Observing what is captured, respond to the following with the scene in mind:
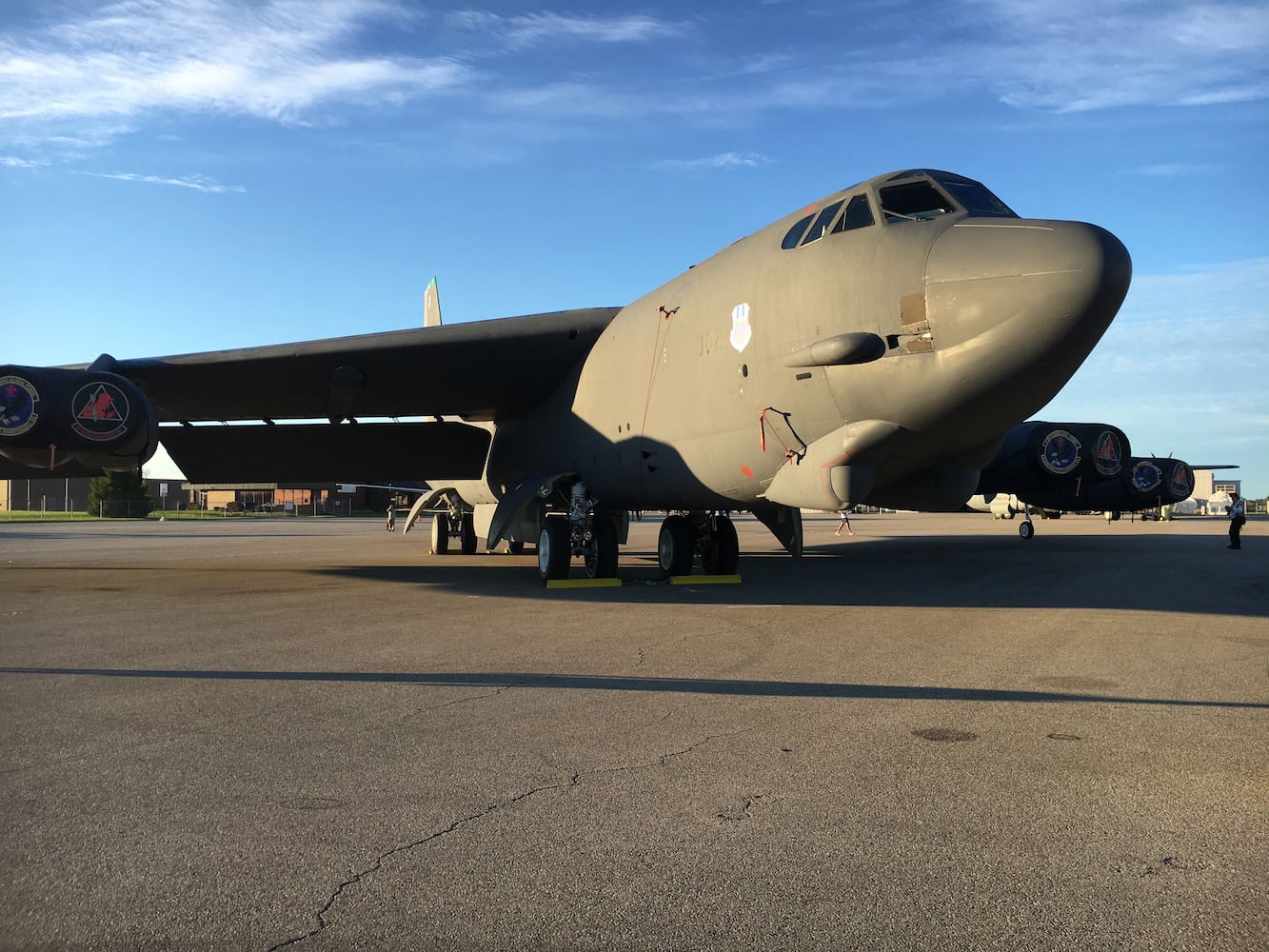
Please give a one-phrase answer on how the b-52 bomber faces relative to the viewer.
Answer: facing the viewer and to the right of the viewer

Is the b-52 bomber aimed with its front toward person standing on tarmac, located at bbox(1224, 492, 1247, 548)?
no
